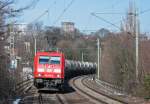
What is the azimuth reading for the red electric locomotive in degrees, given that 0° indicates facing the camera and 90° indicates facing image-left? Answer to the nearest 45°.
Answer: approximately 0°
